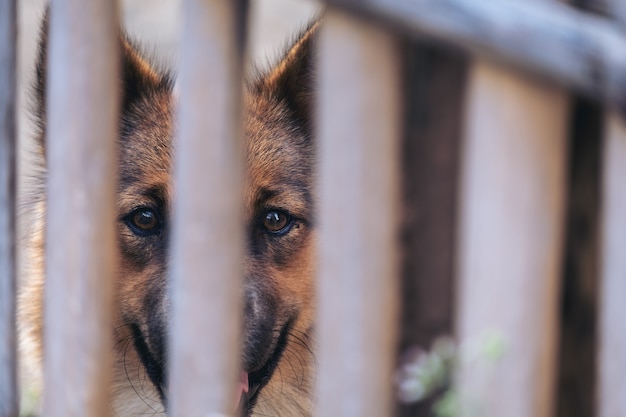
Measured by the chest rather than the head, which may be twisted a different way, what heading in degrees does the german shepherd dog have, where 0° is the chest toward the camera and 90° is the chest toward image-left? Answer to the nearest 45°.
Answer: approximately 0°

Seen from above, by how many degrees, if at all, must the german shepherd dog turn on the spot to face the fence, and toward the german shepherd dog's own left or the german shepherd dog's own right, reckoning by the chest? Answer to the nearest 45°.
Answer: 0° — it already faces it
